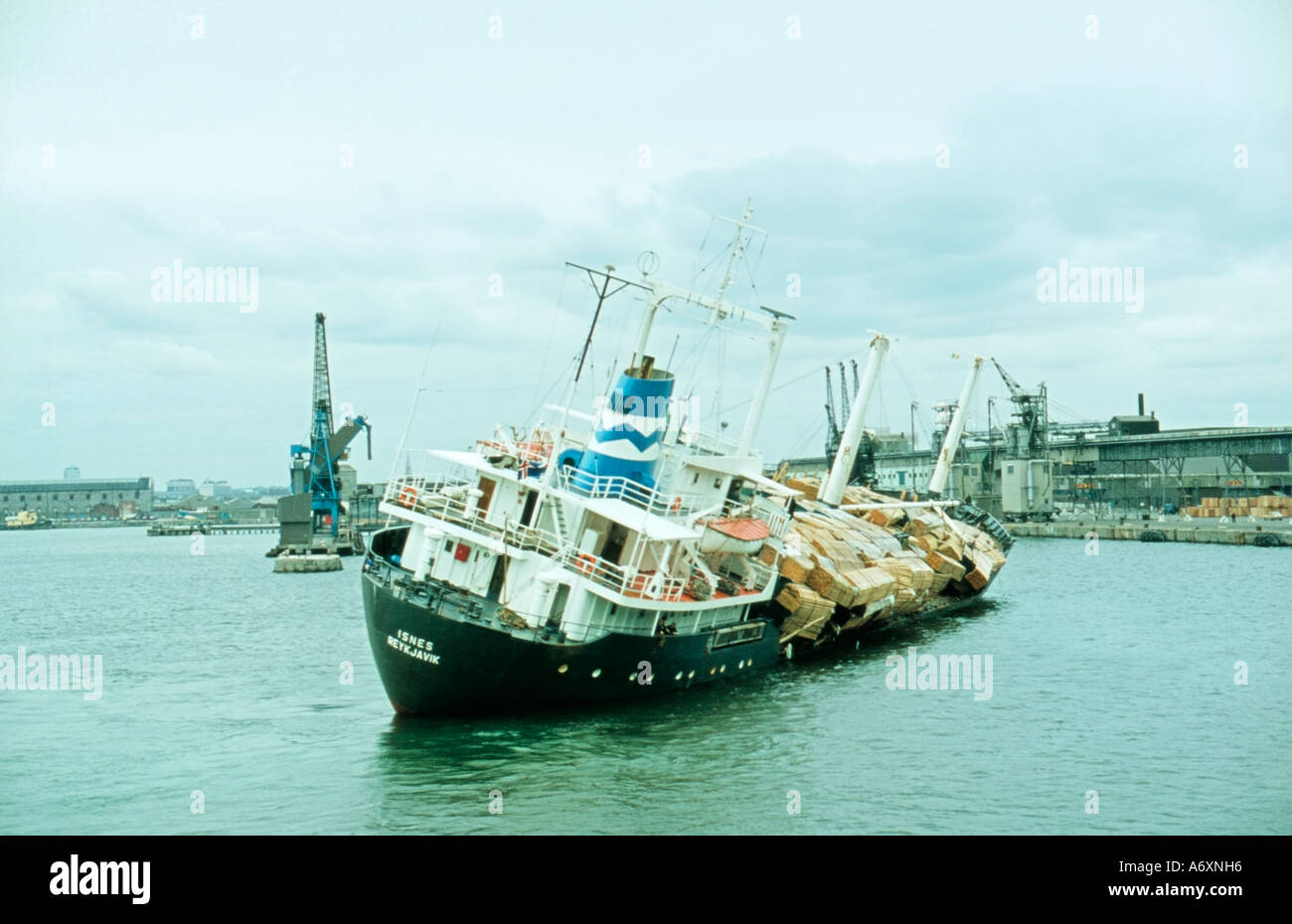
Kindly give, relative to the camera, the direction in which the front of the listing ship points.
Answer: facing away from the viewer and to the right of the viewer
